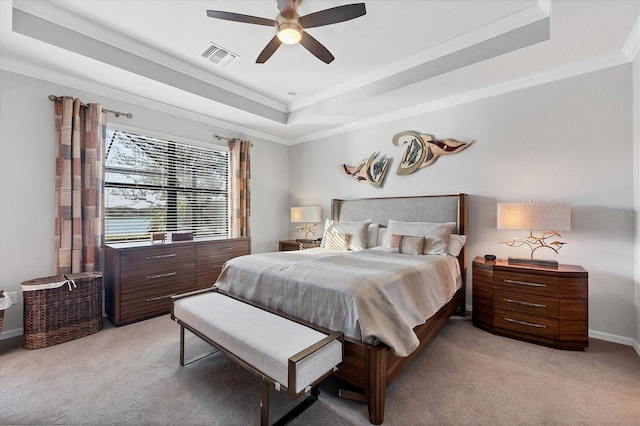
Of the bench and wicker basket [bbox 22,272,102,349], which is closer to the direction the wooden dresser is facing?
the bench

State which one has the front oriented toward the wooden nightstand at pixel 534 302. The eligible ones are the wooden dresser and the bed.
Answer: the wooden dresser

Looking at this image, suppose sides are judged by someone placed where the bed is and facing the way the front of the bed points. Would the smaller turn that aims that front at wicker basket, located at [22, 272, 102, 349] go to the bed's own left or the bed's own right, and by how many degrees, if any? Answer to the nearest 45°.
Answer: approximately 45° to the bed's own right

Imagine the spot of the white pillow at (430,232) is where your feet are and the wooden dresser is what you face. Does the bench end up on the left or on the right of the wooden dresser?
left

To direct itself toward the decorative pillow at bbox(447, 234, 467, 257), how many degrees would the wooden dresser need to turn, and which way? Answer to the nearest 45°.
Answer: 0° — it already faces it

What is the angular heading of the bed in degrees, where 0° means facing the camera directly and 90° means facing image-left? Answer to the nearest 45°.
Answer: approximately 45°

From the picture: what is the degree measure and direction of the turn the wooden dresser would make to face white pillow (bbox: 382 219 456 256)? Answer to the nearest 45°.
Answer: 0° — it already faces it

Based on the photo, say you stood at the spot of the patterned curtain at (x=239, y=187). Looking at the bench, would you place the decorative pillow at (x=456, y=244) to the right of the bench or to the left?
left

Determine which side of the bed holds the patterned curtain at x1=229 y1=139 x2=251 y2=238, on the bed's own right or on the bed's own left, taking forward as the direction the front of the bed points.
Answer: on the bed's own right

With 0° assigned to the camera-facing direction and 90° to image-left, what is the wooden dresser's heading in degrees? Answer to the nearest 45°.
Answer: approximately 315°

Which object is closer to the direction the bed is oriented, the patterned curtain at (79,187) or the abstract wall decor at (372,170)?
the patterned curtain
